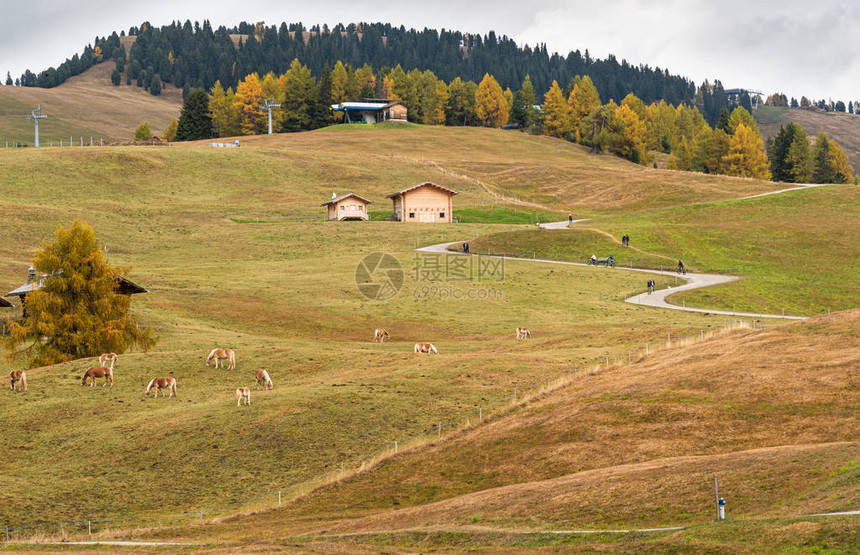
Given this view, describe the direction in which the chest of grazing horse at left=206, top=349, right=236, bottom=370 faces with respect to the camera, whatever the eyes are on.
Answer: to the viewer's left

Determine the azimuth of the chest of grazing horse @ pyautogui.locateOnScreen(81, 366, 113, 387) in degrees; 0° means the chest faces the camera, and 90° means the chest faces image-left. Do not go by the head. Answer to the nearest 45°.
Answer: approximately 90°

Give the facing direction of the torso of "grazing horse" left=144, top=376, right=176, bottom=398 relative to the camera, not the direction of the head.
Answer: to the viewer's left

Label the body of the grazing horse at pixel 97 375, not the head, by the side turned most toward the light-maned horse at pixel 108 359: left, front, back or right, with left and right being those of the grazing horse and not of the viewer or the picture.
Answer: right

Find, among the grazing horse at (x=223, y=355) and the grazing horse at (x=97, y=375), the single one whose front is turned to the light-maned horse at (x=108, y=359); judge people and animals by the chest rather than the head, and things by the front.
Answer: the grazing horse at (x=223, y=355)
